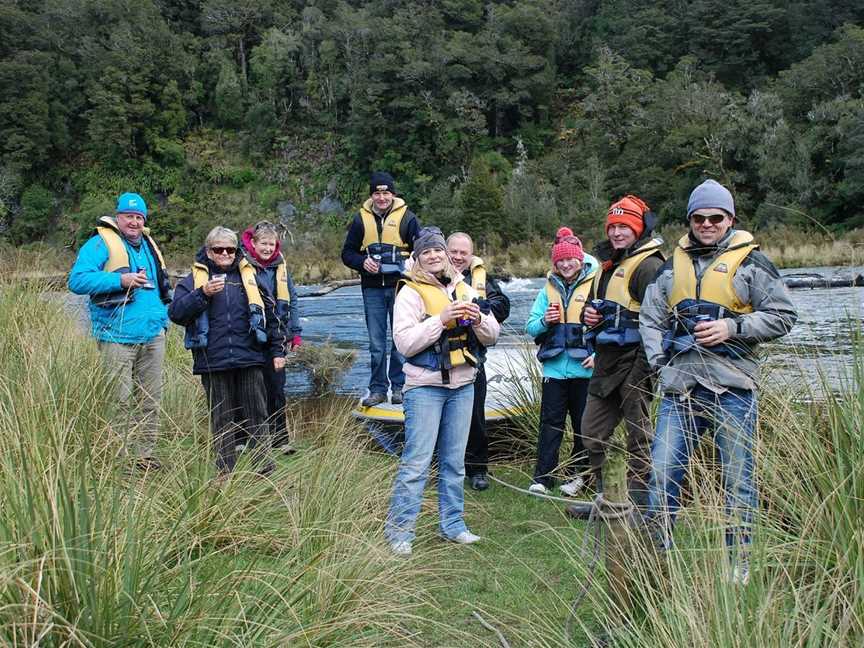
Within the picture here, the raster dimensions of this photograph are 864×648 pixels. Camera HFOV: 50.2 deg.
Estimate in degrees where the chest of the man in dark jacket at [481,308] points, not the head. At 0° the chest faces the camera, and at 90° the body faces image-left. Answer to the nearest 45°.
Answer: approximately 0°

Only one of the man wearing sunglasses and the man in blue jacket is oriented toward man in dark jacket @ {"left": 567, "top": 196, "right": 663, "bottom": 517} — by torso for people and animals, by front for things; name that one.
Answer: the man in blue jacket

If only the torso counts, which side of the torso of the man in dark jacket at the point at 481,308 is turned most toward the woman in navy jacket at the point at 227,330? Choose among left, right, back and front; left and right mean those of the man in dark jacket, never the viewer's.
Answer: right

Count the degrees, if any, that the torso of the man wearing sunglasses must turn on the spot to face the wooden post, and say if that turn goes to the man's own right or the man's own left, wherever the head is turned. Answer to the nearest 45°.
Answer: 0° — they already face it

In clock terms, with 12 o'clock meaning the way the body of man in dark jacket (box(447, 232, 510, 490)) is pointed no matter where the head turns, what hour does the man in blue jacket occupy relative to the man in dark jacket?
The man in blue jacket is roughly at 3 o'clock from the man in dark jacket.

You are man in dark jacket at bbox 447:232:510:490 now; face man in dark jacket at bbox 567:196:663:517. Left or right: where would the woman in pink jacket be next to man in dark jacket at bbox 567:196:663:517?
right

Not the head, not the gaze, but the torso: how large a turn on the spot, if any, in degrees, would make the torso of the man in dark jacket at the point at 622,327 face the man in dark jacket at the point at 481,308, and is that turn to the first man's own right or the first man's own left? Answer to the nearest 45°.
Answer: approximately 90° to the first man's own right
